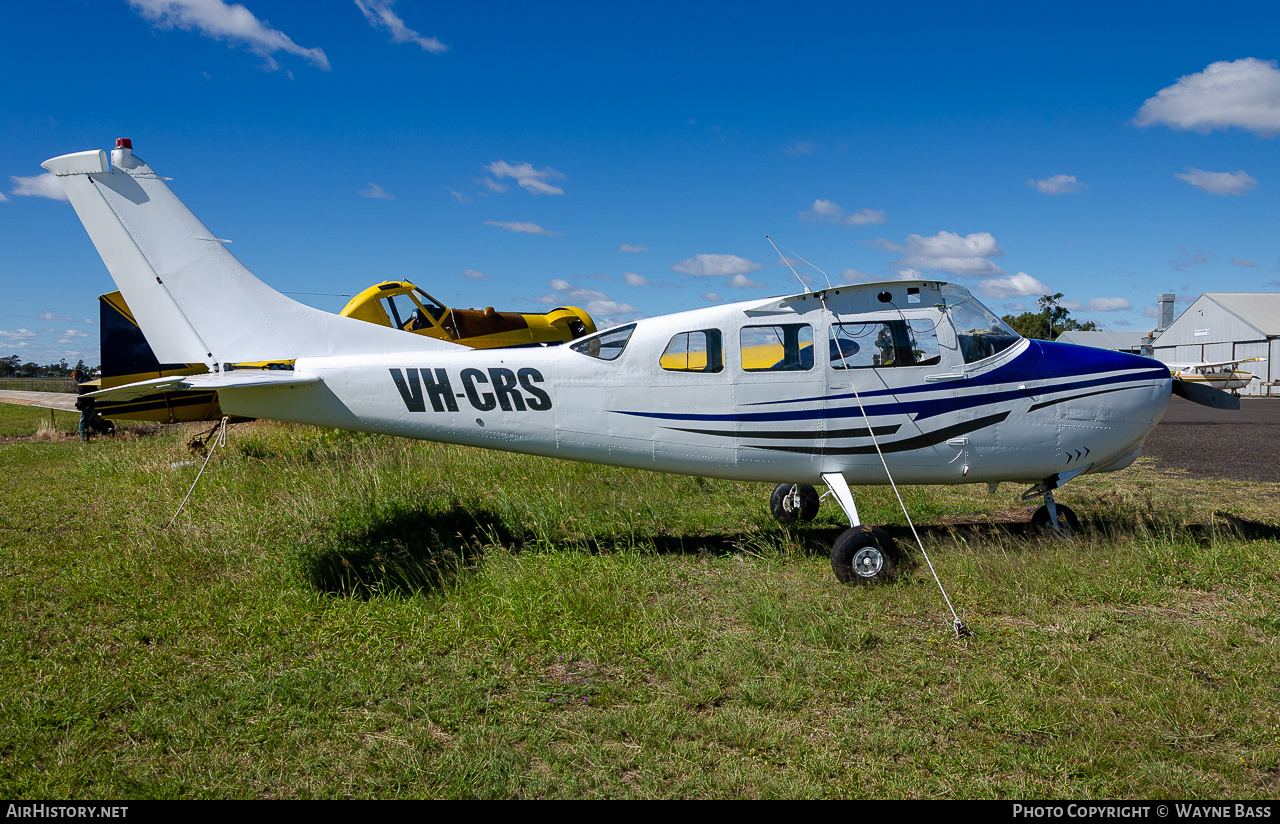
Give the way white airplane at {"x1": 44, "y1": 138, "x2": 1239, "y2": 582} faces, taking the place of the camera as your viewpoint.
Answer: facing to the right of the viewer
